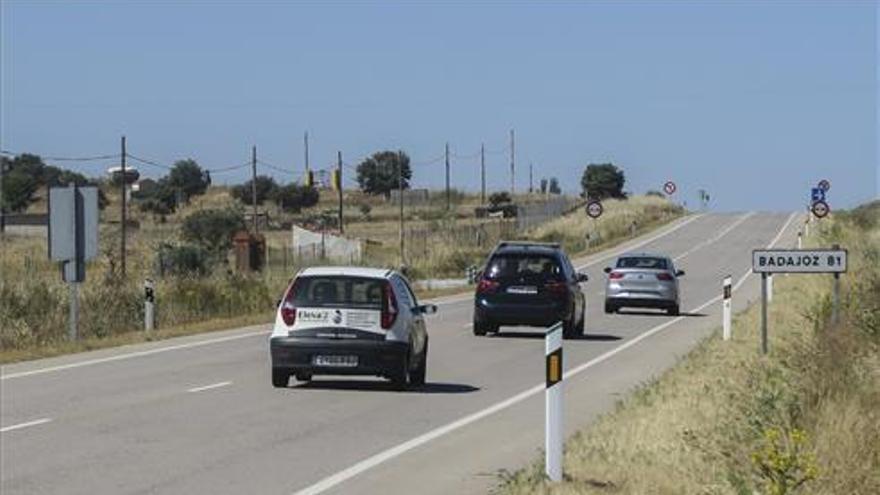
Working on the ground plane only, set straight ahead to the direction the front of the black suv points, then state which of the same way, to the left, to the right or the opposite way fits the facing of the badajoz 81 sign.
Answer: the opposite way

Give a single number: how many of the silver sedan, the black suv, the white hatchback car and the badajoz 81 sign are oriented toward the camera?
1

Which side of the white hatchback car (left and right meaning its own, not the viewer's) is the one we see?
back

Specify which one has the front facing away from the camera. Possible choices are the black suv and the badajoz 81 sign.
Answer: the black suv

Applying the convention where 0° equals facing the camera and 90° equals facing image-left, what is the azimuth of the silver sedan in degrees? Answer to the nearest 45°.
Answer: approximately 180°

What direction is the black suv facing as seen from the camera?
away from the camera

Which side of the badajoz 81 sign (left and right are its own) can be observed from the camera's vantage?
front

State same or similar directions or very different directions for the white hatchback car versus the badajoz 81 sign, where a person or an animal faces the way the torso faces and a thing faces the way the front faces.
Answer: very different directions

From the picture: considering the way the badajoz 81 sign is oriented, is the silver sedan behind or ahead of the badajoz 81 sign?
behind

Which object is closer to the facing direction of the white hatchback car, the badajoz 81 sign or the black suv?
the black suv
